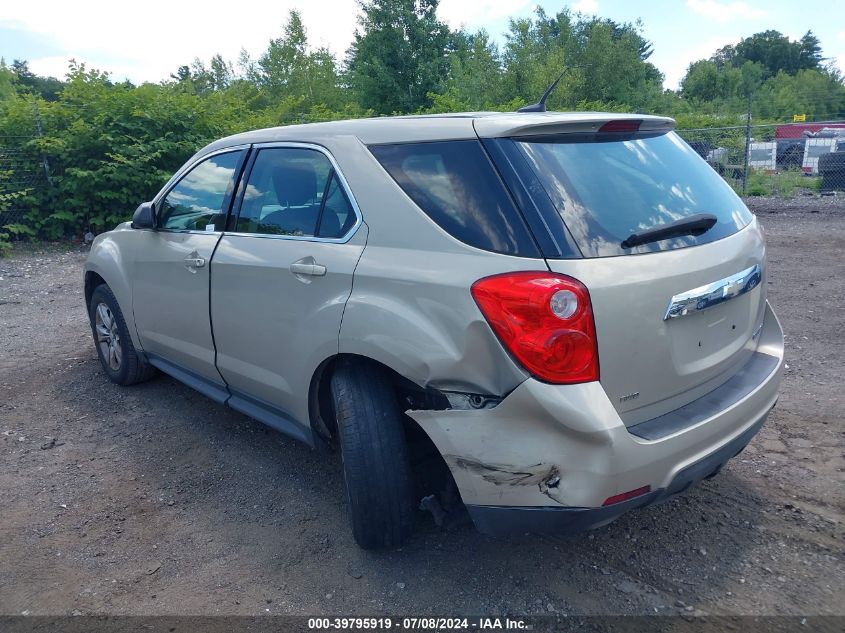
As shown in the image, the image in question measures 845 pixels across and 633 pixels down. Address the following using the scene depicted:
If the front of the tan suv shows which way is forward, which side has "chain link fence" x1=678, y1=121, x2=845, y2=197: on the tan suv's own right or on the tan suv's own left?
on the tan suv's own right

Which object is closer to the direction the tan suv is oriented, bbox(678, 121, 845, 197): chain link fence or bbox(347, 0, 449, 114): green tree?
the green tree

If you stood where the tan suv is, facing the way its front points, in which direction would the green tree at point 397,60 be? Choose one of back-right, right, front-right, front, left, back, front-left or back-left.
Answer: front-right

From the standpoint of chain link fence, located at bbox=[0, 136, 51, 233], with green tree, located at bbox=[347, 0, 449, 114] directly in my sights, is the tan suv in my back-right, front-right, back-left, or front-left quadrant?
back-right

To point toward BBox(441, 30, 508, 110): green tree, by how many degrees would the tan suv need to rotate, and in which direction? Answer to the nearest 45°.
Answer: approximately 45° to its right

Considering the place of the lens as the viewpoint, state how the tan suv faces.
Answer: facing away from the viewer and to the left of the viewer

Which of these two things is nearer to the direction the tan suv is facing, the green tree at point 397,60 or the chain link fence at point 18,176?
the chain link fence

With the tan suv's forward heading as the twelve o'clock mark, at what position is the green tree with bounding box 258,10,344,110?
The green tree is roughly at 1 o'clock from the tan suv.

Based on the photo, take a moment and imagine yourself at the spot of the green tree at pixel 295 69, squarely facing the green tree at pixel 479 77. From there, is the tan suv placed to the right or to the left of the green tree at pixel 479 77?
right
